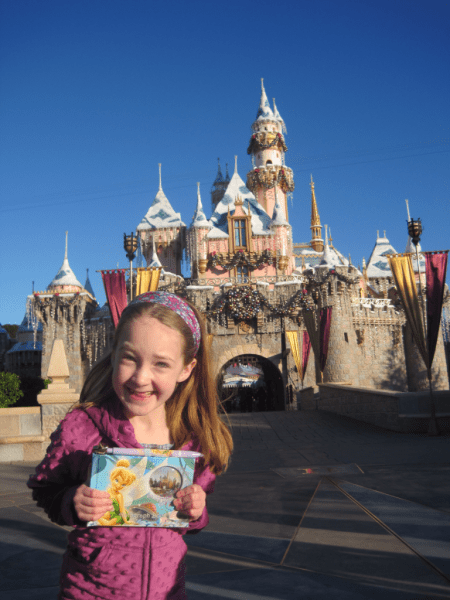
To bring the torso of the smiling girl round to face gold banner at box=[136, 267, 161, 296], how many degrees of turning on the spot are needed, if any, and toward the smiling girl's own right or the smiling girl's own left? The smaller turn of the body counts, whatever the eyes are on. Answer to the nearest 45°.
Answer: approximately 180°

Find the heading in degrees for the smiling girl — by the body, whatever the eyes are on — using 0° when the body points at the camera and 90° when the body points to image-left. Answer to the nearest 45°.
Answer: approximately 0°

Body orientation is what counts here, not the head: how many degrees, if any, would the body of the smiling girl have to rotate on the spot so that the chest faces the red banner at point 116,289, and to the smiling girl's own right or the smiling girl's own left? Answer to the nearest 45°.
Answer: approximately 180°

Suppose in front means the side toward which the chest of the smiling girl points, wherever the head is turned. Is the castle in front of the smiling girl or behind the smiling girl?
behind

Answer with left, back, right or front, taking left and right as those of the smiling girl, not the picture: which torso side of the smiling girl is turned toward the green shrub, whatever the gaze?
back

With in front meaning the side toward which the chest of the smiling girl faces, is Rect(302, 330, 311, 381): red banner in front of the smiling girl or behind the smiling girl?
behind

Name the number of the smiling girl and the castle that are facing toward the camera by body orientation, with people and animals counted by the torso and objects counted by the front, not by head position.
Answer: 2
